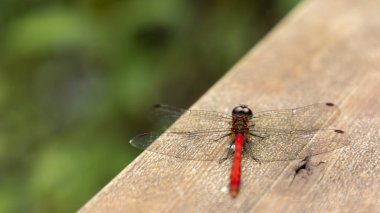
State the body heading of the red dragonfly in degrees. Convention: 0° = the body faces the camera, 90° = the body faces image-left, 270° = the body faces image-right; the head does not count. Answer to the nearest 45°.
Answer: approximately 180°
